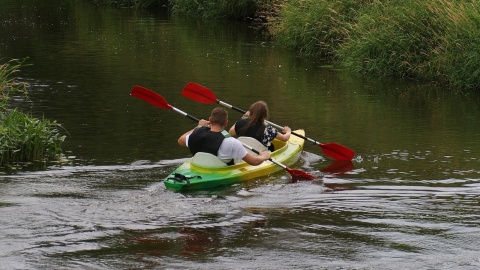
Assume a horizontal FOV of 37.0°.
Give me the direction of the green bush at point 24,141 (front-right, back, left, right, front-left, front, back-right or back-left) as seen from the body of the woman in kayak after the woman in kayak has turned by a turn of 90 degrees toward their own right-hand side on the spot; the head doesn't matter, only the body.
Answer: back-right

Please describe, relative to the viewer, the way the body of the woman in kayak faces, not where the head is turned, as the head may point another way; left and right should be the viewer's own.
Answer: facing away from the viewer and to the right of the viewer

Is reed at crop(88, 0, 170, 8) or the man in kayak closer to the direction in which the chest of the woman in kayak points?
the reed

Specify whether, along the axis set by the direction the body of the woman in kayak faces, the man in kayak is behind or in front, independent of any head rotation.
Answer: behind

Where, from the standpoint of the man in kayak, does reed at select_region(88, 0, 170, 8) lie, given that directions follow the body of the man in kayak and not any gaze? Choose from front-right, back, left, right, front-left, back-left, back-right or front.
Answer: front-left

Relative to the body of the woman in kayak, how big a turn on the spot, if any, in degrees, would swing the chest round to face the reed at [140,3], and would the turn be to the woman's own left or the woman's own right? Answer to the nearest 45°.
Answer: approximately 45° to the woman's own left

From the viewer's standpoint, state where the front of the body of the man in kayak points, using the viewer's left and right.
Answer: facing away from the viewer and to the right of the viewer
